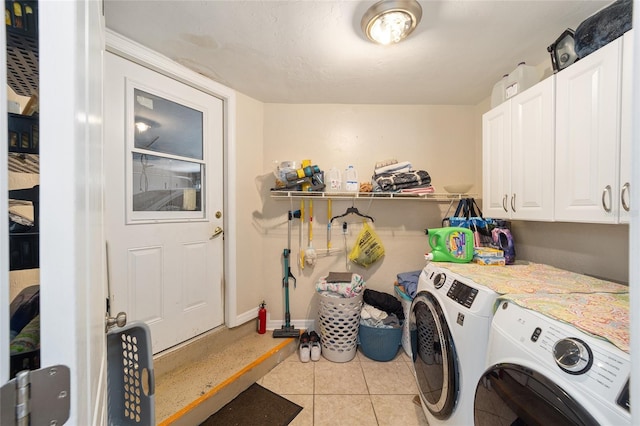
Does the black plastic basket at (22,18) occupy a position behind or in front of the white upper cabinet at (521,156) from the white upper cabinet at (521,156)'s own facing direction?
in front

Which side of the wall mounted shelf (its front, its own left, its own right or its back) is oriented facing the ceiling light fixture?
front

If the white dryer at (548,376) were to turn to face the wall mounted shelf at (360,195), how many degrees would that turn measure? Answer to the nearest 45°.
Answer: approximately 90° to its right

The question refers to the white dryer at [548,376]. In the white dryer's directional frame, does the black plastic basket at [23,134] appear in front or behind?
in front

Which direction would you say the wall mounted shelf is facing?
toward the camera

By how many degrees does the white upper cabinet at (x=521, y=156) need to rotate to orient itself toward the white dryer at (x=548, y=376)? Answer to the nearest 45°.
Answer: approximately 45° to its left

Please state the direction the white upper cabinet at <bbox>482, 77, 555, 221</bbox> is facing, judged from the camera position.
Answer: facing the viewer and to the left of the viewer

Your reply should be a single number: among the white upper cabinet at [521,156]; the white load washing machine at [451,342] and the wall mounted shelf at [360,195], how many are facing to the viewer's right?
0

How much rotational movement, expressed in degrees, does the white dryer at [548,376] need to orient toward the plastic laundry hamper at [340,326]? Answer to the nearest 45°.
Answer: approximately 90° to its right

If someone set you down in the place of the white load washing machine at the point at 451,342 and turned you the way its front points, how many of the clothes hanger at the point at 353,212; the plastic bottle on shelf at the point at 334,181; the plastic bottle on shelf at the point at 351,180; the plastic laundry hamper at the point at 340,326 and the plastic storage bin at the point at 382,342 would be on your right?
5

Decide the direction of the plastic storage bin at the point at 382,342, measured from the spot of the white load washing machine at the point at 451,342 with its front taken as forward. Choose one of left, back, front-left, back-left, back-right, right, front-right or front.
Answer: right

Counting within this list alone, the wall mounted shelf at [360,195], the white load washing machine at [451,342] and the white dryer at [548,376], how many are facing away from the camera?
0

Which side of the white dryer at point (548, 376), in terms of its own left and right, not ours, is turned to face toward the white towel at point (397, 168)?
right

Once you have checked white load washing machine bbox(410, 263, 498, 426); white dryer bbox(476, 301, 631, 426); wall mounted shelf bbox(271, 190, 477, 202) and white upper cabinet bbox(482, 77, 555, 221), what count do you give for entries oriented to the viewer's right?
0

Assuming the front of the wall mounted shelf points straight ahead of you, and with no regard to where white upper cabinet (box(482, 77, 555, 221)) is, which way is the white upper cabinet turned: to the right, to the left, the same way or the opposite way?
to the right
